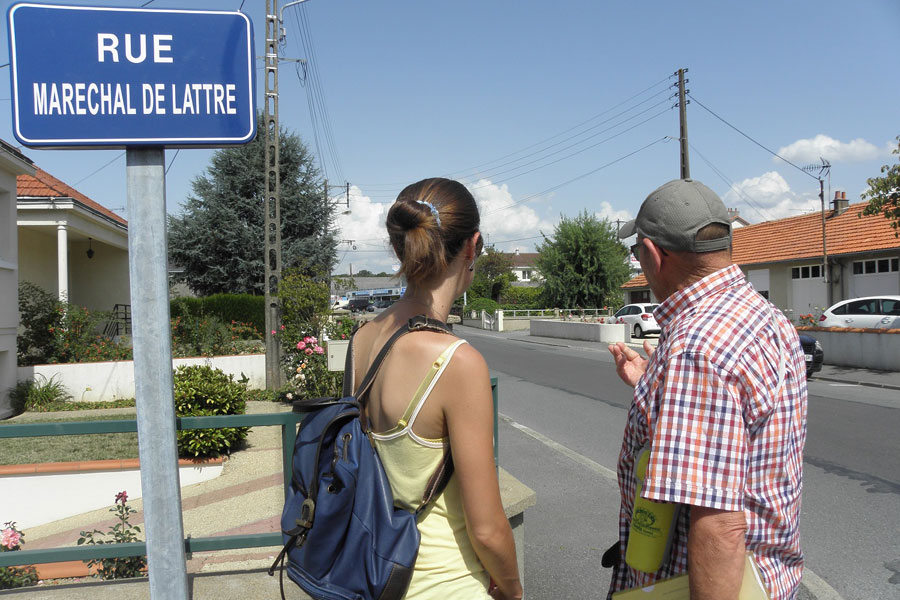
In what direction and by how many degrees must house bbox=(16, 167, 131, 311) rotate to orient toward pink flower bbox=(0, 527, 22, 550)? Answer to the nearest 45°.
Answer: approximately 45° to its right

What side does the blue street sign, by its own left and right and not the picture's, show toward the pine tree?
back

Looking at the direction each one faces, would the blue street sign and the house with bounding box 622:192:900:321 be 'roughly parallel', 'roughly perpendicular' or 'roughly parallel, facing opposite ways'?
roughly perpendicular

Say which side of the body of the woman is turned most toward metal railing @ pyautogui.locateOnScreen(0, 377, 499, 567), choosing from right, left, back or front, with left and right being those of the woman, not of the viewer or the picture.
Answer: left

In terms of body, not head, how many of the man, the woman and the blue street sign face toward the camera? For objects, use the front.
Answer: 1

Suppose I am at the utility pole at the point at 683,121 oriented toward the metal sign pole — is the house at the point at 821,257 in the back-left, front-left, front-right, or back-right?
back-left

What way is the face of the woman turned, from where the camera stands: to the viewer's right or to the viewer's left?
to the viewer's right

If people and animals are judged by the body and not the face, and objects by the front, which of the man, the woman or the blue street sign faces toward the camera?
the blue street sign

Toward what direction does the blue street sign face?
toward the camera

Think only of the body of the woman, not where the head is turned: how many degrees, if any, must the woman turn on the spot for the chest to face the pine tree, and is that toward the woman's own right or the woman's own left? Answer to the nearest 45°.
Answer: approximately 45° to the woman's own left

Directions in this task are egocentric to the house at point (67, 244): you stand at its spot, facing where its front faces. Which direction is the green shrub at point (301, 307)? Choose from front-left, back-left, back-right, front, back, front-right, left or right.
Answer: front

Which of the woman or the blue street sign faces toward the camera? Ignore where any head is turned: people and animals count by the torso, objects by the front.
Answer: the blue street sign

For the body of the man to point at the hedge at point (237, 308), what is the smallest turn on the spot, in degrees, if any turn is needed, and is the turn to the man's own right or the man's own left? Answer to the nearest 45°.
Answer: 0° — they already face it

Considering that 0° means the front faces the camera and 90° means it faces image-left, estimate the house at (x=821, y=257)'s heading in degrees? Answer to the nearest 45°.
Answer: approximately 45°

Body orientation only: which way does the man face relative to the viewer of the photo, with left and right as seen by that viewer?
facing away from the viewer and to the left of the viewer

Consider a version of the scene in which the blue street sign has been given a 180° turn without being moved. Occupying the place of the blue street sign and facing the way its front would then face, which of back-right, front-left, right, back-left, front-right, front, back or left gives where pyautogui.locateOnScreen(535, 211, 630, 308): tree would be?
front-right
